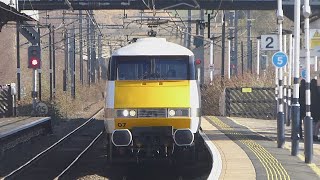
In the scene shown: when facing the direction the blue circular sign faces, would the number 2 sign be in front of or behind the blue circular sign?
behind

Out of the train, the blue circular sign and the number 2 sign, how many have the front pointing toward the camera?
3

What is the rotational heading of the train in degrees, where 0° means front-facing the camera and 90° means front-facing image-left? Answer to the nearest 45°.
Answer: approximately 0°

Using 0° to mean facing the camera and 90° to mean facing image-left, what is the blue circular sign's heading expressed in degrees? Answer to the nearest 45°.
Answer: approximately 0°

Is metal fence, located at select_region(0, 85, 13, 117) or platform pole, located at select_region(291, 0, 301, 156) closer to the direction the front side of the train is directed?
the platform pole

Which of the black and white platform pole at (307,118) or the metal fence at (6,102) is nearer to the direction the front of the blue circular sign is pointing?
the black and white platform pole
